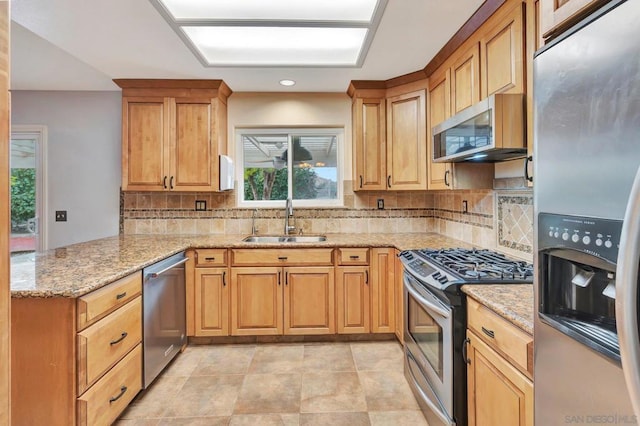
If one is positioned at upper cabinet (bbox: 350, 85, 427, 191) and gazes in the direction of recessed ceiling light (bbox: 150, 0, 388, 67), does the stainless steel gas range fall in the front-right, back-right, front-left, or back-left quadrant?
front-left

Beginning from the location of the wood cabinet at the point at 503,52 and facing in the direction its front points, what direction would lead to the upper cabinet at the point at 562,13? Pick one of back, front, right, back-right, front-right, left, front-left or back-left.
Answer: front-left

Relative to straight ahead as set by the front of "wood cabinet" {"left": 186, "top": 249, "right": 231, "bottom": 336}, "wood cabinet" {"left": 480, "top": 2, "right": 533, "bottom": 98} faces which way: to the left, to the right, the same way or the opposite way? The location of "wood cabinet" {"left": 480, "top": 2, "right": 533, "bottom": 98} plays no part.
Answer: to the right

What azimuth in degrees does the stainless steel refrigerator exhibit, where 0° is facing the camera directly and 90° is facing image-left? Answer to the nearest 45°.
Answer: approximately 45°

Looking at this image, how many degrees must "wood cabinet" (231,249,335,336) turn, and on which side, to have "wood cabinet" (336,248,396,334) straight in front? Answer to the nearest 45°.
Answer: approximately 90° to its left

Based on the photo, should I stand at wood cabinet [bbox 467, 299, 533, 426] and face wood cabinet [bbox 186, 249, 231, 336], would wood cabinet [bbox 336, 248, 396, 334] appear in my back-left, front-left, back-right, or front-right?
front-right

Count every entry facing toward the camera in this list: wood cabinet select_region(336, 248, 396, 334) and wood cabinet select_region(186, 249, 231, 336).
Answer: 2

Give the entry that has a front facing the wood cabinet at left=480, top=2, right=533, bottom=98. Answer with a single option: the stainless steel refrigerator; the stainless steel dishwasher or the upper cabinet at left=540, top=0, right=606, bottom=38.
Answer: the stainless steel dishwasher

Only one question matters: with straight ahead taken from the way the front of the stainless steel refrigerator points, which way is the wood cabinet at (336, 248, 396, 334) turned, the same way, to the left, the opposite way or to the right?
to the left

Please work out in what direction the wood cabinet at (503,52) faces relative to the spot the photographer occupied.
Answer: facing the viewer and to the left of the viewer

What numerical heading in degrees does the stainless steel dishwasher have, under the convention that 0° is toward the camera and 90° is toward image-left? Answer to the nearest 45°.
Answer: approximately 315°

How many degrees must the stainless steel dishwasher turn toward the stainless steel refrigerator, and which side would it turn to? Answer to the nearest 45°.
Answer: approximately 45° to its right

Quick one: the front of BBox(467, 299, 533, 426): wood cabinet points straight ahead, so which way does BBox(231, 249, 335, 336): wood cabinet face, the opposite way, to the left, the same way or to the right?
to the left

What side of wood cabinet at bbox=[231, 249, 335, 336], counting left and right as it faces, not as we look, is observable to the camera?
front

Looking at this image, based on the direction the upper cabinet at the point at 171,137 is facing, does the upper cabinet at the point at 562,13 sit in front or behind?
in front
